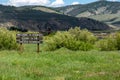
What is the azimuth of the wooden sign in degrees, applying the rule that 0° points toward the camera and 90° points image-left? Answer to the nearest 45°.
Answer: approximately 0°
